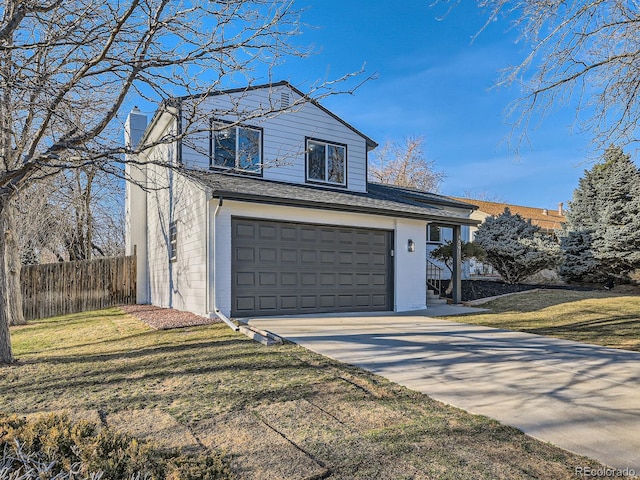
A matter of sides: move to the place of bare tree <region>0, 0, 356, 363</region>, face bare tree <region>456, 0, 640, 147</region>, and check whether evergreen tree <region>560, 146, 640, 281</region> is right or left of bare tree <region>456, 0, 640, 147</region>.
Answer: left

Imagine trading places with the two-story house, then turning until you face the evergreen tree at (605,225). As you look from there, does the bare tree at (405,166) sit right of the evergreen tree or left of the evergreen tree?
left

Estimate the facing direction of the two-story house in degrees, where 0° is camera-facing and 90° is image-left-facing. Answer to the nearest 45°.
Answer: approximately 315°

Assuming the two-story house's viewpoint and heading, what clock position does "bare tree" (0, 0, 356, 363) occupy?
The bare tree is roughly at 2 o'clock from the two-story house.

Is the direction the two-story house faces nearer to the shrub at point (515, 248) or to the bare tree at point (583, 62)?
the bare tree

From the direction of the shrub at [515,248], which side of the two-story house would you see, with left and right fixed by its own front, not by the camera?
left

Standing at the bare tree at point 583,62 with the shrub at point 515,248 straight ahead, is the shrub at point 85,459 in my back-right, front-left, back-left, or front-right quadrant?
back-left

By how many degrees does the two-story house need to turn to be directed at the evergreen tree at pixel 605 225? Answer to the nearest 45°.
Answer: approximately 90° to its left

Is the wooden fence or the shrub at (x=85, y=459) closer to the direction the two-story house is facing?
the shrub

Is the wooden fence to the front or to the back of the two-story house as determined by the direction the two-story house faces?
to the back
